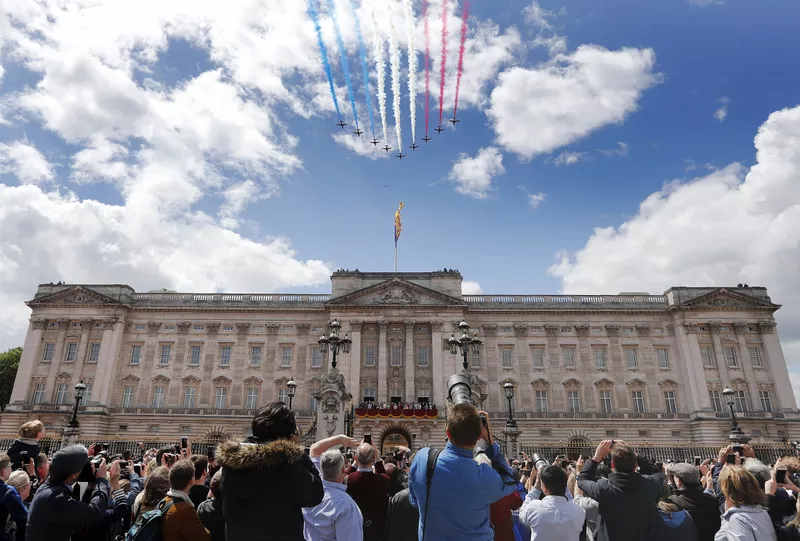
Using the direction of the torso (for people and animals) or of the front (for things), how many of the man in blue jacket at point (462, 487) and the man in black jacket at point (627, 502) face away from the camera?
2

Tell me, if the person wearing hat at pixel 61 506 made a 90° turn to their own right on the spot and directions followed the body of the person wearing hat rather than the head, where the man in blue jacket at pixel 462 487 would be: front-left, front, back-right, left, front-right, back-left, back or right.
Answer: front

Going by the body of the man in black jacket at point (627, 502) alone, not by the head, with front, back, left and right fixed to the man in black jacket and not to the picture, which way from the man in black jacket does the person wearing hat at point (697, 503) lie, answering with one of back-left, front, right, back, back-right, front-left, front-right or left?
front-right

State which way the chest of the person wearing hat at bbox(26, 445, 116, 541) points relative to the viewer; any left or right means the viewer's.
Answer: facing away from the viewer and to the right of the viewer

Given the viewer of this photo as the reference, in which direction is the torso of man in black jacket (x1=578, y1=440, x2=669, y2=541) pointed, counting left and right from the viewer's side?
facing away from the viewer

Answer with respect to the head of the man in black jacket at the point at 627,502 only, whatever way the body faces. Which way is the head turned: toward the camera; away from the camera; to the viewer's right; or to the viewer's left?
away from the camera

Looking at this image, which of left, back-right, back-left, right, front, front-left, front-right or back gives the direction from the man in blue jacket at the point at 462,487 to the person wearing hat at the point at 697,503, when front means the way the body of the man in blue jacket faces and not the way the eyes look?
front-right

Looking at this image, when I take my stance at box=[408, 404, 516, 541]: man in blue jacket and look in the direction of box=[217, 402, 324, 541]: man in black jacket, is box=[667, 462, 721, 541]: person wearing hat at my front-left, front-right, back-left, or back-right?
back-right

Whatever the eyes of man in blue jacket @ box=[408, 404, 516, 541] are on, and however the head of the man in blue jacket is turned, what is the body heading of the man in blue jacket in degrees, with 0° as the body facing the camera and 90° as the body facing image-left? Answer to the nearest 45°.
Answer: approximately 180°

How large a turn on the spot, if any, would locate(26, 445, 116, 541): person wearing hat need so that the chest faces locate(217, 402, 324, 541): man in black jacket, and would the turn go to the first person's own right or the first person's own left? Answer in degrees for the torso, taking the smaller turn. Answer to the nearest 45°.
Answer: approximately 90° to the first person's own right

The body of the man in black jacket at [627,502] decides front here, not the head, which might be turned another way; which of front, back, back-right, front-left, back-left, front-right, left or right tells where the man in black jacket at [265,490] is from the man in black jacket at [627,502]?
back-left

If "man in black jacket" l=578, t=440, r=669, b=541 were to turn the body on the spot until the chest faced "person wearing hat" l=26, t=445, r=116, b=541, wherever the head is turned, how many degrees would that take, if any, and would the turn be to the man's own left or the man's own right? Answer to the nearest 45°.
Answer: approximately 135° to the man's own left
